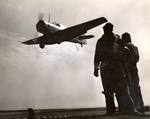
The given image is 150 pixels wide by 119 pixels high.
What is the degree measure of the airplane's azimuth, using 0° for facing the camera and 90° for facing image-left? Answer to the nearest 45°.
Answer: approximately 45°

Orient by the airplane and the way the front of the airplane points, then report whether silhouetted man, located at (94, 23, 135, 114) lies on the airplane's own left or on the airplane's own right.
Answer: on the airplane's own left
